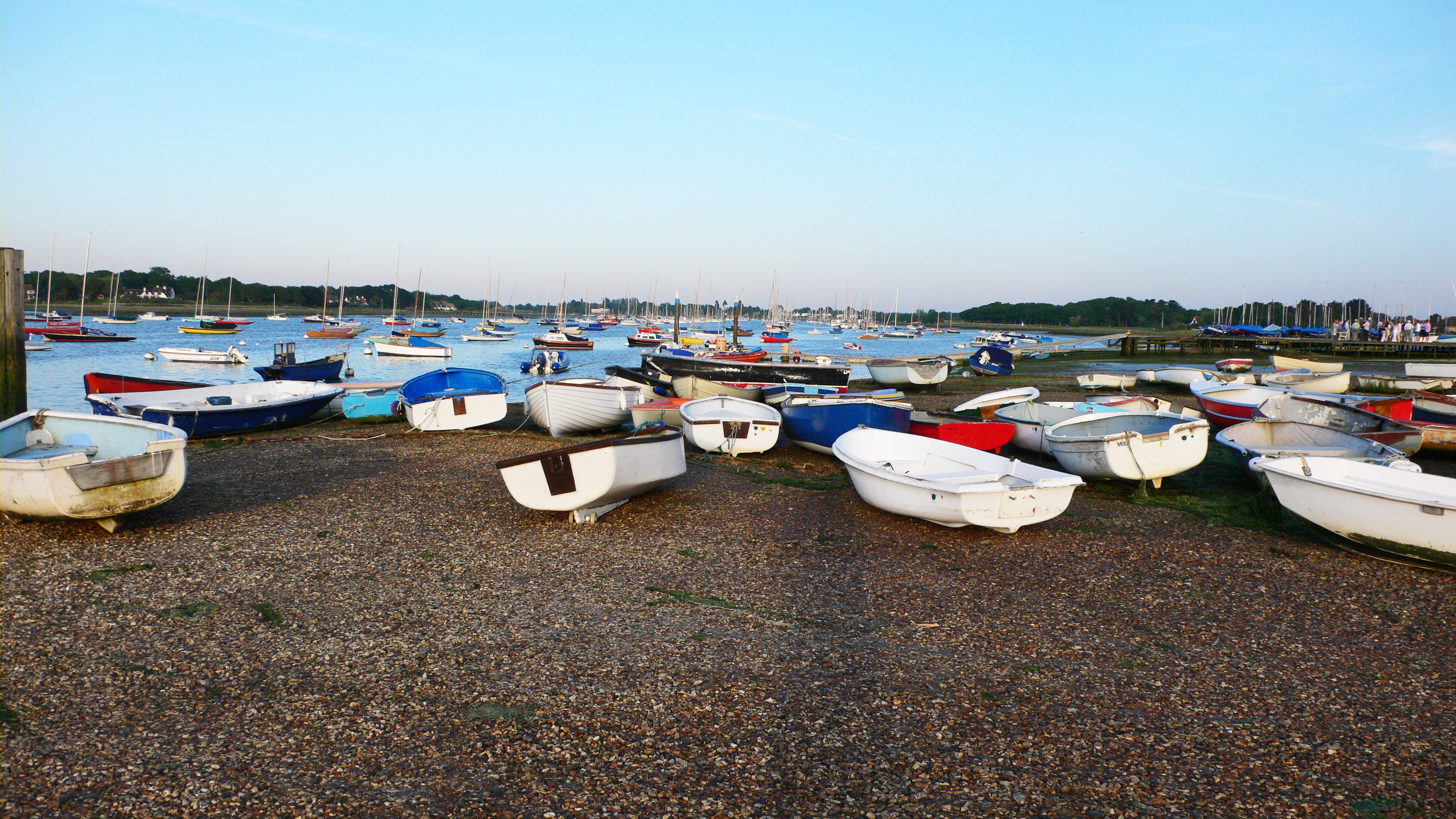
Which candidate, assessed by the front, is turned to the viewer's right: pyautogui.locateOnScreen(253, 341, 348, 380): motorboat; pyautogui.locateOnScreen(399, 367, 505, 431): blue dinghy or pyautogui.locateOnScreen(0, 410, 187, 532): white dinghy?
the motorboat

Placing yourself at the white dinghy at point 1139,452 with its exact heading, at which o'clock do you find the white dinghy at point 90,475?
the white dinghy at point 90,475 is roughly at 9 o'clock from the white dinghy at point 1139,452.

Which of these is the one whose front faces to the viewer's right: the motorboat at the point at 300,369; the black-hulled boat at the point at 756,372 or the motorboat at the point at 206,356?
the motorboat at the point at 300,369

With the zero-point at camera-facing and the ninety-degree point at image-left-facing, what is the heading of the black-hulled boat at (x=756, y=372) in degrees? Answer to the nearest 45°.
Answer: approximately 90°

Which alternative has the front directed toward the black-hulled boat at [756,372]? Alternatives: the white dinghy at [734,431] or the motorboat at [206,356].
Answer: the white dinghy

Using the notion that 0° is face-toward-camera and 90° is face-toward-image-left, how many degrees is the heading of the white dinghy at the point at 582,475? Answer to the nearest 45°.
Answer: approximately 225°

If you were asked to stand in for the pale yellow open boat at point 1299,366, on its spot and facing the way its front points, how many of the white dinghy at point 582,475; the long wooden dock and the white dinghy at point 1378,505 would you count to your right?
1

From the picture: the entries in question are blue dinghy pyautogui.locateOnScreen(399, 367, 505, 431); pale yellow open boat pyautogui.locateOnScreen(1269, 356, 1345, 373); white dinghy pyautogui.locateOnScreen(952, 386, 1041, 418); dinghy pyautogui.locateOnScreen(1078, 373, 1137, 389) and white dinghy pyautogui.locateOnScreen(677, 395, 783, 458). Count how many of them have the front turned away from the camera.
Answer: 2

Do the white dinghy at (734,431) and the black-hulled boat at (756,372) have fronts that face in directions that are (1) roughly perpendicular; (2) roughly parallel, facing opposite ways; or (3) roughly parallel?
roughly perpendicular

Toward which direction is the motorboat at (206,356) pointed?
to the viewer's left

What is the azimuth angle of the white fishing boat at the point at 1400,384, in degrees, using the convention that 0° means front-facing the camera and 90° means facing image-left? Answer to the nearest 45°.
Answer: approximately 90°

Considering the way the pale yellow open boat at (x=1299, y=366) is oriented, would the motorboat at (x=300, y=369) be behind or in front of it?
in front

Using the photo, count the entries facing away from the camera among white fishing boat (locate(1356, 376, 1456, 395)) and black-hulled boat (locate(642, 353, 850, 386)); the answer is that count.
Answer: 0

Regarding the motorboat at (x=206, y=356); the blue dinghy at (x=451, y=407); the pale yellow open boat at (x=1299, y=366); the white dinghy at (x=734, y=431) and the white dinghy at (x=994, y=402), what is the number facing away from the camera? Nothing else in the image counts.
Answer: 2

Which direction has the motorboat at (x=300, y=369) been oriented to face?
to the viewer's right

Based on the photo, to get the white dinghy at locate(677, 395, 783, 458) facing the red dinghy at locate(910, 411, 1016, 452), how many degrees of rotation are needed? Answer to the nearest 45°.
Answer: approximately 135° to its right

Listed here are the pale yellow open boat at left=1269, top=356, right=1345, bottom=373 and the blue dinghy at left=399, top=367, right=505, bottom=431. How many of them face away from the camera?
1

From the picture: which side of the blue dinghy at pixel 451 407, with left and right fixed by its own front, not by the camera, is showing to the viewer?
back
